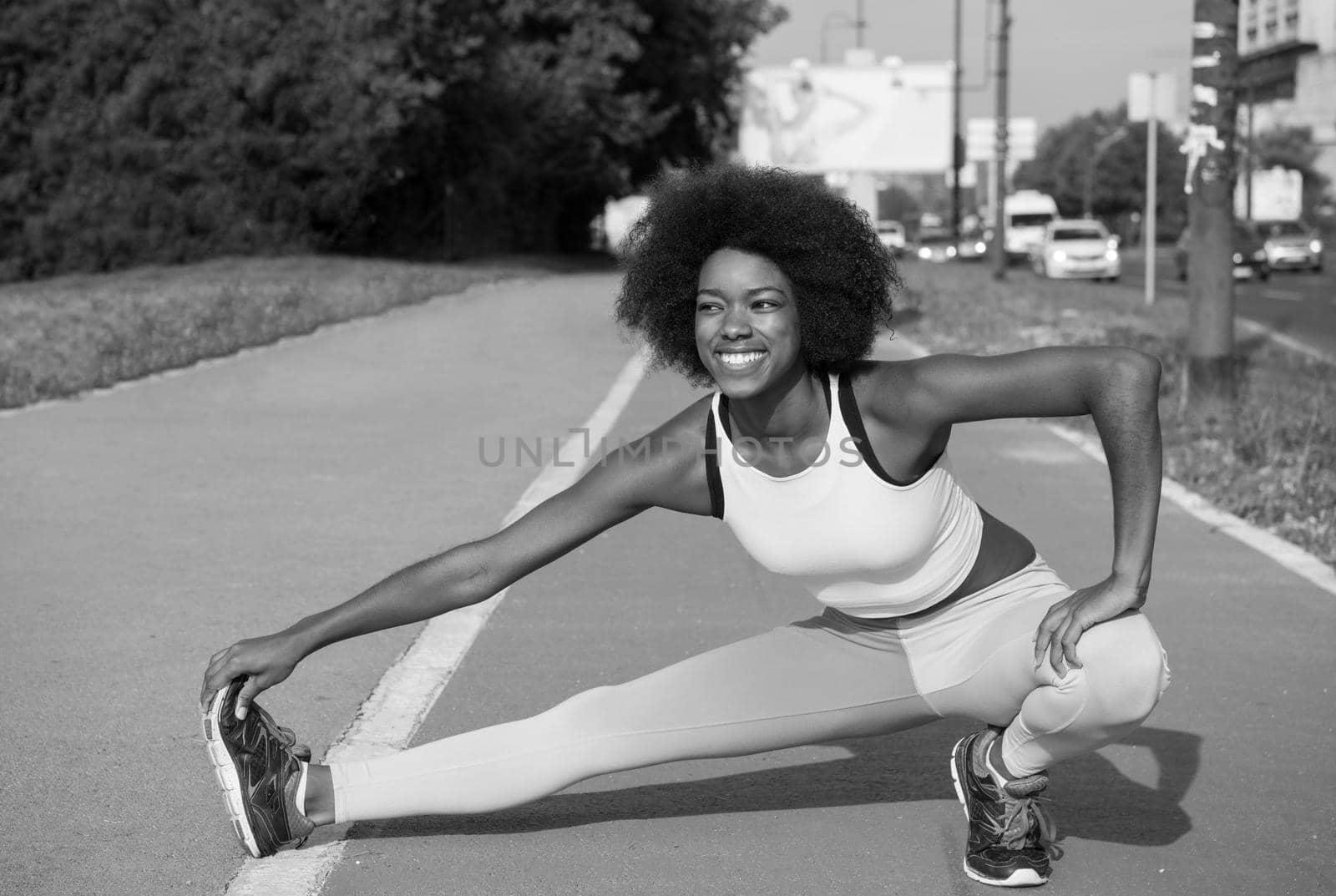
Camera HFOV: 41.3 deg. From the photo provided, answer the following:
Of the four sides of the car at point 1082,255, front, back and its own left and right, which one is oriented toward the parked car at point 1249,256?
left

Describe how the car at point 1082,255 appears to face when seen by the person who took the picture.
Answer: facing the viewer

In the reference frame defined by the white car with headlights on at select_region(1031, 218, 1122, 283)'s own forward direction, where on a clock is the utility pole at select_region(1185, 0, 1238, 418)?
The utility pole is roughly at 12 o'clock from the white car with headlights on.

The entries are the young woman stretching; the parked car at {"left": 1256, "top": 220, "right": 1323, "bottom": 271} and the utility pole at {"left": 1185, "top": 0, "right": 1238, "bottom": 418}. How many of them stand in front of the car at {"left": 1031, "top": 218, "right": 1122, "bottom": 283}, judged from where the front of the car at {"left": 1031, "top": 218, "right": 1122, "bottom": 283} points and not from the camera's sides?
2

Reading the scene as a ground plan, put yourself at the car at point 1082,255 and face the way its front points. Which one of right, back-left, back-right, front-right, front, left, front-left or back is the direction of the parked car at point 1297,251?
back-left

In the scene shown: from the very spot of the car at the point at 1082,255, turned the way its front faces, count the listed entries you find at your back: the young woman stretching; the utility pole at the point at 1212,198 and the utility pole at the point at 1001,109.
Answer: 0

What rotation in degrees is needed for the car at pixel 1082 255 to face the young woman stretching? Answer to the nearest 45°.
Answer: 0° — it already faces them
